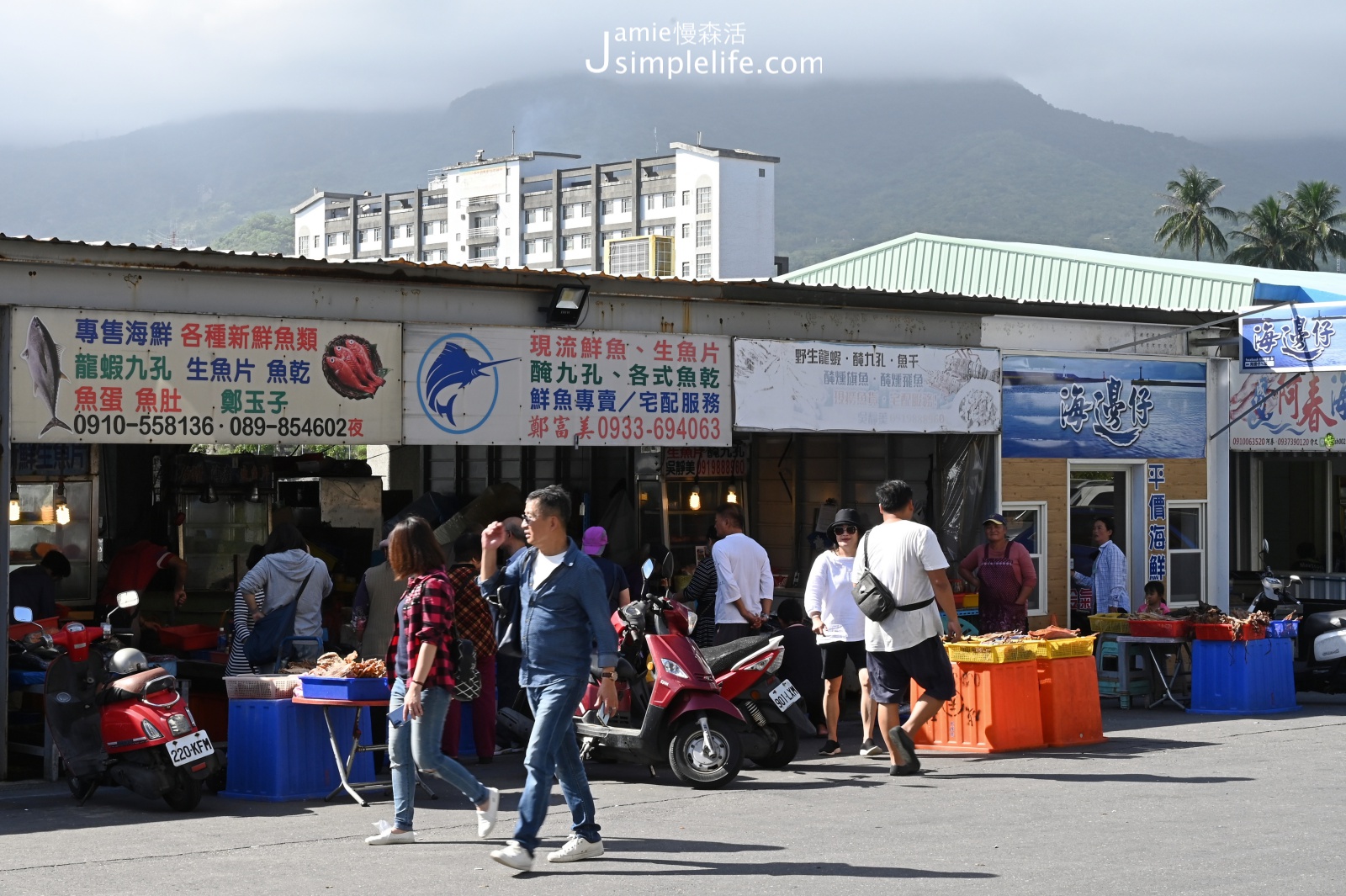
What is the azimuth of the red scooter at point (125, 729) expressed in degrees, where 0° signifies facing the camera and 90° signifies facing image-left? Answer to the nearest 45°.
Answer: approximately 135°

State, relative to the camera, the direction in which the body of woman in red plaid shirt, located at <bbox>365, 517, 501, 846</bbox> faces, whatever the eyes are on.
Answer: to the viewer's left

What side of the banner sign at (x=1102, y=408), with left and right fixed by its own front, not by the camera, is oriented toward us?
front

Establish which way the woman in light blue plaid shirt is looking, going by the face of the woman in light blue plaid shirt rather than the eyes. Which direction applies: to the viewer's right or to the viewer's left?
to the viewer's left

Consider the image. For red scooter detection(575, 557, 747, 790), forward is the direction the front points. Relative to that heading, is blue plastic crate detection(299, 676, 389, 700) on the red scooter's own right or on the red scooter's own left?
on the red scooter's own right

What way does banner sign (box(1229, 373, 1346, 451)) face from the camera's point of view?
toward the camera

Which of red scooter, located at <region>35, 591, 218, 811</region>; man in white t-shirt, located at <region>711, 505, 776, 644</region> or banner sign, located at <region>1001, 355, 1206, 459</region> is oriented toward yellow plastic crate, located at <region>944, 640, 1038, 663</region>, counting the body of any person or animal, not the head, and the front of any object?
the banner sign

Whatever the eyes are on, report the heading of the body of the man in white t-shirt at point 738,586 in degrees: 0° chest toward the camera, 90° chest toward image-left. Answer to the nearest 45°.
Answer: approximately 135°
